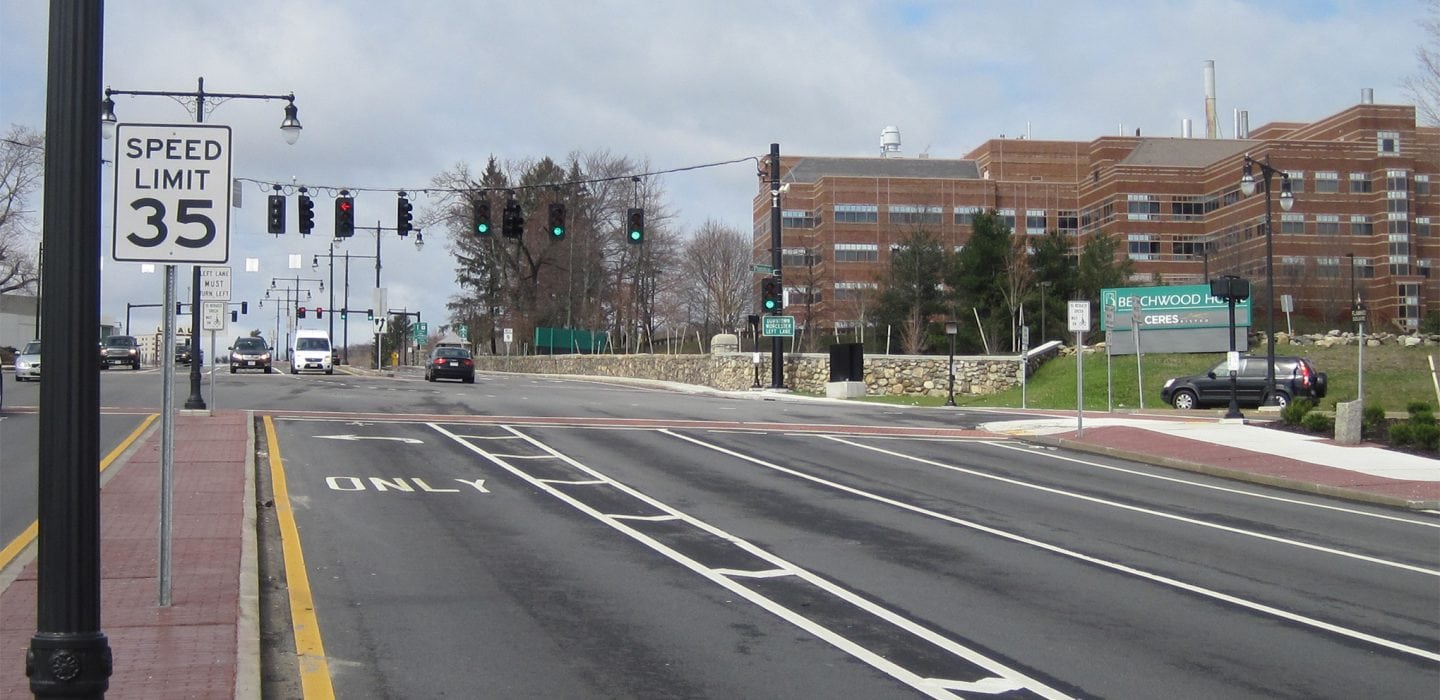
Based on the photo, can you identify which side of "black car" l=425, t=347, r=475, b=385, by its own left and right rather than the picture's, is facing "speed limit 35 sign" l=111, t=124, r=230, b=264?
back

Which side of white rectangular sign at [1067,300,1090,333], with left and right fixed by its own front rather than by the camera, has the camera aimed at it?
front

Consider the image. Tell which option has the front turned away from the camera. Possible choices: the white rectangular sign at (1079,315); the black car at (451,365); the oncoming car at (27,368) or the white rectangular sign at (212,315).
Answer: the black car at (451,365)

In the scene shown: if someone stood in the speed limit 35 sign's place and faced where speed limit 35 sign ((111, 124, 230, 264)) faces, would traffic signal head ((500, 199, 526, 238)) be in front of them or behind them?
behind

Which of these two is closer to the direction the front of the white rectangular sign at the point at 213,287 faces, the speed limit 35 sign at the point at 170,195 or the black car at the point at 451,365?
the speed limit 35 sign

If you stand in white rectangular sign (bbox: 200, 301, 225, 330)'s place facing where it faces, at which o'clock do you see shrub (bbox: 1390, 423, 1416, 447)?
The shrub is roughly at 10 o'clock from the white rectangular sign.

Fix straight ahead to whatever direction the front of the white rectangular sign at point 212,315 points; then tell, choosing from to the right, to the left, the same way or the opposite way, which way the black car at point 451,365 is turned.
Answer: the opposite way

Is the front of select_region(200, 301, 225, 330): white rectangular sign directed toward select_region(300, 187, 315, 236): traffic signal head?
no

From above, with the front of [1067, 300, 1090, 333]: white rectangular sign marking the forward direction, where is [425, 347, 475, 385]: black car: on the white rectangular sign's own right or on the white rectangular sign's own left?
on the white rectangular sign's own right

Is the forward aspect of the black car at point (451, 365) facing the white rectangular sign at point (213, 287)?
no

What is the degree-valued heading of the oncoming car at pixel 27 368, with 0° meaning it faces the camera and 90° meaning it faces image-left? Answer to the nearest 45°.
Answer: approximately 0°

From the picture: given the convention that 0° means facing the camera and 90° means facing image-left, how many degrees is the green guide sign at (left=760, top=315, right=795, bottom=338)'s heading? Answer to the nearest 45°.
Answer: approximately 0°

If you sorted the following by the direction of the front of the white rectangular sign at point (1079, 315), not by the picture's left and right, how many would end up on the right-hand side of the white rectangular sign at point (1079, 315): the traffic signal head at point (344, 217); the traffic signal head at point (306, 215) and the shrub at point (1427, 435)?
2

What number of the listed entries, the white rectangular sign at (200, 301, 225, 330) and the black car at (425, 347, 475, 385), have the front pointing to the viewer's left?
0

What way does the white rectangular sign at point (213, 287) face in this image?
toward the camera

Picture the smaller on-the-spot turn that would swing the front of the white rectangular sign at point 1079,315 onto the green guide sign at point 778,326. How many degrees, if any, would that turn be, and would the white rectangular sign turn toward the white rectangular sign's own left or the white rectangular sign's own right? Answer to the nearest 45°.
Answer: approximately 135° to the white rectangular sign's own right

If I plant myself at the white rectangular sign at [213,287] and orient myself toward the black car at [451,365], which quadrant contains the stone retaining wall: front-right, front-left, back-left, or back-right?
front-right

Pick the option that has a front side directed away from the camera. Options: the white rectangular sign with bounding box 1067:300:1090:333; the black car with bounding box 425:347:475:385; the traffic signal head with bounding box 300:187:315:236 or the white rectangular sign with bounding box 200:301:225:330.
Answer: the black car

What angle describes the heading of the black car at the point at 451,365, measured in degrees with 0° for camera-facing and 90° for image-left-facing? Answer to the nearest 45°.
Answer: approximately 180°
